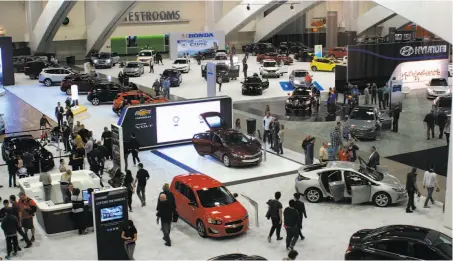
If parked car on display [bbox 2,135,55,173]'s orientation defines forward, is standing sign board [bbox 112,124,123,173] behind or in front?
in front

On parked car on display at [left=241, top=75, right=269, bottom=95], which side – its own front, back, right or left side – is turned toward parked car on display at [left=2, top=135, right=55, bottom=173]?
front

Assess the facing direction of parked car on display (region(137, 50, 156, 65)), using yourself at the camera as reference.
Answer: facing the viewer and to the left of the viewer

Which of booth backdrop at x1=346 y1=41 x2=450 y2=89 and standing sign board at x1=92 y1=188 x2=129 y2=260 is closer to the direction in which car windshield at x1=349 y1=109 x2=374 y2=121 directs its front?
the standing sign board

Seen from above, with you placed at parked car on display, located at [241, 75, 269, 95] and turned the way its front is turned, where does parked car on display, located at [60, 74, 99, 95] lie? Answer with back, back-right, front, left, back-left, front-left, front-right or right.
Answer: front-right

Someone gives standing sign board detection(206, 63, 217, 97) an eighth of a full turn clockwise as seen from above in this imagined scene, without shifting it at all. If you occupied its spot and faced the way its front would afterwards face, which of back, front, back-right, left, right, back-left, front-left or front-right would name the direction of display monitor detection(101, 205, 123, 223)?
front-left

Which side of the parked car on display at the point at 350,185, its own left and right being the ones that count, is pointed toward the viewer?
right

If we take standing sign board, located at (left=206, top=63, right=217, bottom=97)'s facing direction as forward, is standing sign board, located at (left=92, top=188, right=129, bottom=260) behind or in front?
in front

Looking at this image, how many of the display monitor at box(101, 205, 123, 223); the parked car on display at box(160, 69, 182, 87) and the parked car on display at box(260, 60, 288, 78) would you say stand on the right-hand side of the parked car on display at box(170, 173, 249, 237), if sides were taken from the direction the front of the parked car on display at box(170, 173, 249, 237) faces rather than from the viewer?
1

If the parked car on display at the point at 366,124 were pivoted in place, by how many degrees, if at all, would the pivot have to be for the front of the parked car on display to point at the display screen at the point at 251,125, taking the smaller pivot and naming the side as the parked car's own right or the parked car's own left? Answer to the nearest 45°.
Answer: approximately 90° to the parked car's own right

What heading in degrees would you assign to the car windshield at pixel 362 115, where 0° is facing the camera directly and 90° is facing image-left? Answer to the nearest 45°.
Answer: approximately 0°

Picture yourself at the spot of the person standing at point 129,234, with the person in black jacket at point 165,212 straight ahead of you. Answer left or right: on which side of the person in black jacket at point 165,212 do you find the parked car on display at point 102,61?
left
